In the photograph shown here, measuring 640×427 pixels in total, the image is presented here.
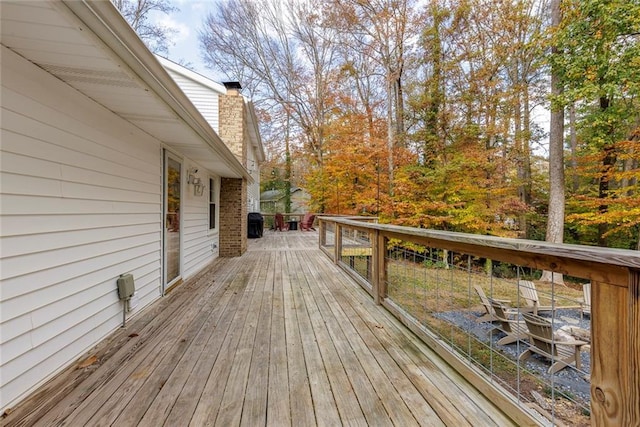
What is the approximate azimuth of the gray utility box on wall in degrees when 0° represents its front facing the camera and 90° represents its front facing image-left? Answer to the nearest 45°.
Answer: approximately 315°

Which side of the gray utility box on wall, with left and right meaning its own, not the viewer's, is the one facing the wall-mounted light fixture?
left

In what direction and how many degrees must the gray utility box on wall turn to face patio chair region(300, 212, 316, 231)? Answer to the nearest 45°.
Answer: approximately 90° to its left

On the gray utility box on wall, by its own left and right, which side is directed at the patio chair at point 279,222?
left
